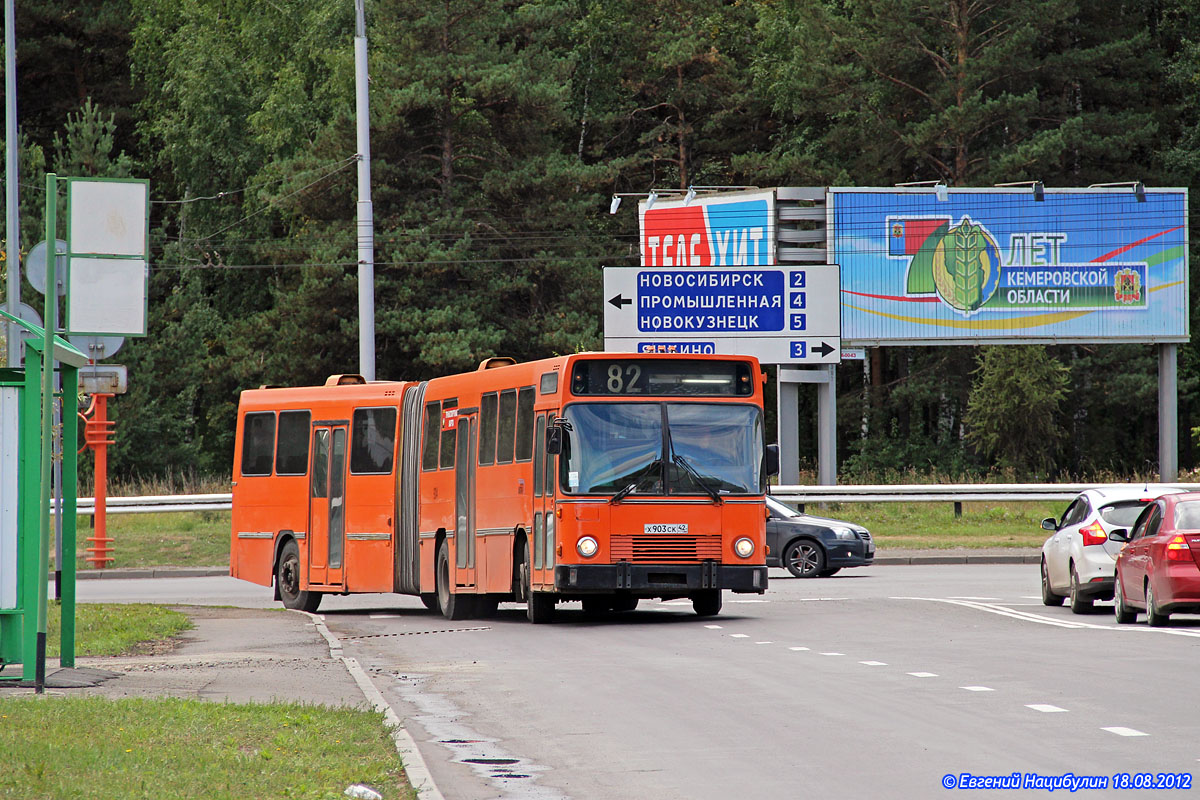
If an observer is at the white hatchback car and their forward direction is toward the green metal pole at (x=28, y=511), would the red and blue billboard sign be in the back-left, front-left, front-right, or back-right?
back-right

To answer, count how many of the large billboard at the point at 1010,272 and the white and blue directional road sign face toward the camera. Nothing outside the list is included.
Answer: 2

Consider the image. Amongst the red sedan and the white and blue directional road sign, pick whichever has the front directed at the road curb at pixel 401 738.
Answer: the white and blue directional road sign

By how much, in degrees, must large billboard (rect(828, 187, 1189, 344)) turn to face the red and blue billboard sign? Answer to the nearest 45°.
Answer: approximately 90° to its right

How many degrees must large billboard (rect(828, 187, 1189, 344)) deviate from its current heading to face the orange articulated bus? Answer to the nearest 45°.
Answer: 0° — it already faces it

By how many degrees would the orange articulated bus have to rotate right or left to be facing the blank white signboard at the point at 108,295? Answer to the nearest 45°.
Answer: approximately 90° to its right

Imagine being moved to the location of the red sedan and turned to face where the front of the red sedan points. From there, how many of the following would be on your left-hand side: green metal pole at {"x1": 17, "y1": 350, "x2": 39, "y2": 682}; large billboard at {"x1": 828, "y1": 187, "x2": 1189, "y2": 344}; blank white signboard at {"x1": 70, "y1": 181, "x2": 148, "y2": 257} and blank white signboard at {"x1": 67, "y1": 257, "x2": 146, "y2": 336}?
3

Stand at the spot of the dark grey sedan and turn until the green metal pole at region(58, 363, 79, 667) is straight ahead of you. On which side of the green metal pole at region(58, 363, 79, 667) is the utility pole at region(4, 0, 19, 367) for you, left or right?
right

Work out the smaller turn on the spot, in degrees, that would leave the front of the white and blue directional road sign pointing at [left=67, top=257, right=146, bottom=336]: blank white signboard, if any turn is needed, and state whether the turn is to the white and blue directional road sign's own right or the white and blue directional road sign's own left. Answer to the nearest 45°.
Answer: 0° — it already faces it

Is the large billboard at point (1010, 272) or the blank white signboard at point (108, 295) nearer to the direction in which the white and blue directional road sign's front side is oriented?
the blank white signboard

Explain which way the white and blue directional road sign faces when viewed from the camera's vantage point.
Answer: facing the viewer

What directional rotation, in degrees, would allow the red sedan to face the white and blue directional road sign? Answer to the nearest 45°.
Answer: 0° — it already faces it

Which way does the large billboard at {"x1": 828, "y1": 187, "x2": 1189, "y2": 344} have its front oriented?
toward the camera

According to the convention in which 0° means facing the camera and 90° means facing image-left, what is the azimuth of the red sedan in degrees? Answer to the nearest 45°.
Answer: approximately 135°

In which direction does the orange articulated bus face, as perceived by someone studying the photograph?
facing the viewer and to the right of the viewer

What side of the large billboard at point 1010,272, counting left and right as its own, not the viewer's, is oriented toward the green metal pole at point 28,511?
front
